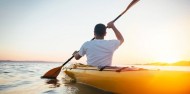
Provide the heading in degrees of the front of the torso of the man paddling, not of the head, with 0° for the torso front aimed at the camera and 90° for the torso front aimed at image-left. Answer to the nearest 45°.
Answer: approximately 180°
